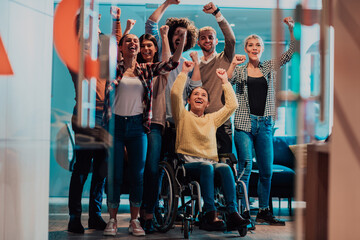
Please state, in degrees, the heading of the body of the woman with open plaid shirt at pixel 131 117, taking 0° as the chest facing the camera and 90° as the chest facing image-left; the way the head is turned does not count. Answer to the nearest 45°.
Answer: approximately 0°

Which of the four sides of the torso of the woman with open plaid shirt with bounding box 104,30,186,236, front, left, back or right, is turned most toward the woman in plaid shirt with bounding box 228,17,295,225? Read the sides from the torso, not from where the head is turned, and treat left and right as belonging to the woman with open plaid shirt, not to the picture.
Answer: left

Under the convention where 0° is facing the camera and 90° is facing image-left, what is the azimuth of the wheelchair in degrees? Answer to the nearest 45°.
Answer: approximately 315°

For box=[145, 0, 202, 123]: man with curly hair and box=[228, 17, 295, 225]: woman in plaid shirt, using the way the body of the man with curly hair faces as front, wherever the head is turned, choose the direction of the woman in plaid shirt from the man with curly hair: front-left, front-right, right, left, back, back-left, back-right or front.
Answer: left

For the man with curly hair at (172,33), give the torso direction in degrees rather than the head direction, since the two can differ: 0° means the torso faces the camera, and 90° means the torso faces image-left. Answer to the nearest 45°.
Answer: approximately 0°

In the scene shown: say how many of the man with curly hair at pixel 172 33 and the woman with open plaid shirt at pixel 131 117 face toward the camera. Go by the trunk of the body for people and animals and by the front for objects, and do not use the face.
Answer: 2

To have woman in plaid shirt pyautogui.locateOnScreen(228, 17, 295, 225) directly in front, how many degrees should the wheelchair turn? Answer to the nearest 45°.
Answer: approximately 90° to its left
